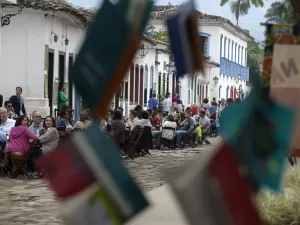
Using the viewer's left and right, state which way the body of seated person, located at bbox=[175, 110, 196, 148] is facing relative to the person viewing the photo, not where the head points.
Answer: facing to the left of the viewer

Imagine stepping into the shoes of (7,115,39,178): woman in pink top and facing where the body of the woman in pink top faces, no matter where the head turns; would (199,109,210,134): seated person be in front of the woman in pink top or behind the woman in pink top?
in front

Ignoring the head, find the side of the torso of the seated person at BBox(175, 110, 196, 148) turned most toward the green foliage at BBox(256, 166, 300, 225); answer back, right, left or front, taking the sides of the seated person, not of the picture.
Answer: left

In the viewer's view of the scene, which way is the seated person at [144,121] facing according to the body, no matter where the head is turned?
away from the camera

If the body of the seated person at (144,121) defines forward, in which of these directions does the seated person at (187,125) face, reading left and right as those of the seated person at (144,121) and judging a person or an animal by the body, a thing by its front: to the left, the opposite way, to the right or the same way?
to the left
